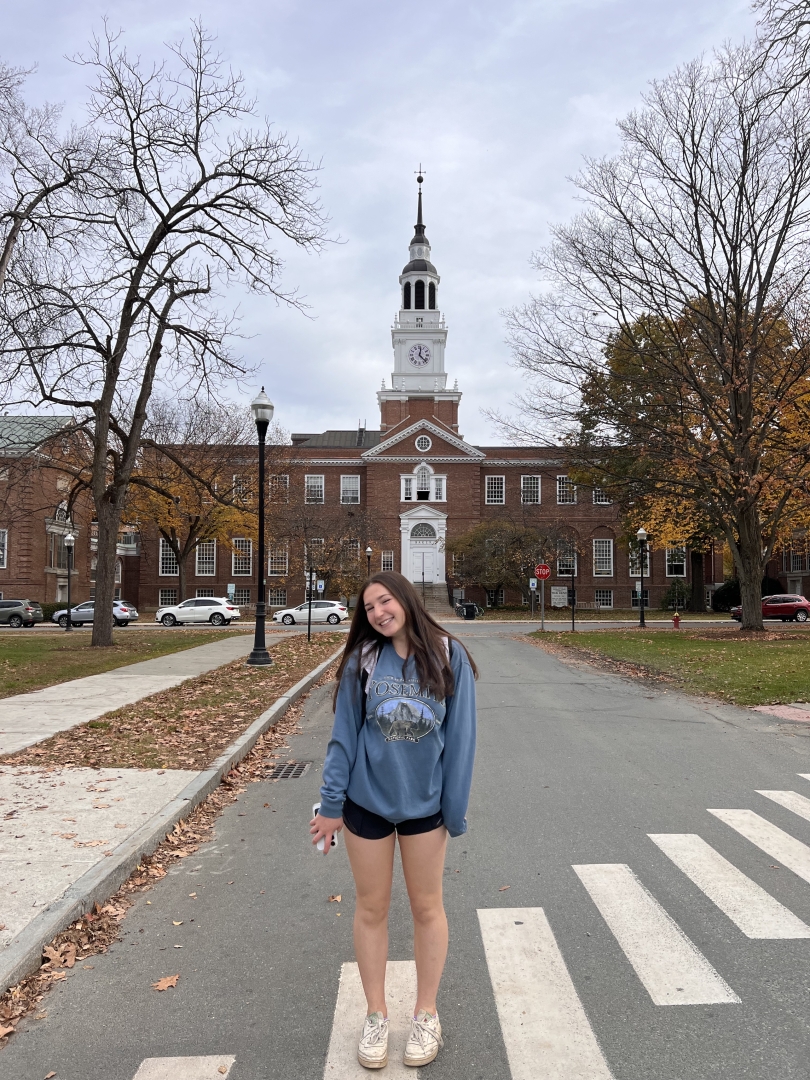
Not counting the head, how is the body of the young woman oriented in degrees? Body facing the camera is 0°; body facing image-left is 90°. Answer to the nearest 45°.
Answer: approximately 0°

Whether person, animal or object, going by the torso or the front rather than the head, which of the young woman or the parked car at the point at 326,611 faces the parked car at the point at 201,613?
the parked car at the point at 326,611

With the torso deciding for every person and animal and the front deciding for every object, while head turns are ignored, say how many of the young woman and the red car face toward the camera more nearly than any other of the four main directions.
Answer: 1

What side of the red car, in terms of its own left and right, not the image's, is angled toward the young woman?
left

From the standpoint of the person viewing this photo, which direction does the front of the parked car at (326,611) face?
facing to the left of the viewer

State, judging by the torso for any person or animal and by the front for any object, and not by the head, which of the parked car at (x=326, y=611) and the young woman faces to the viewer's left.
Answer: the parked car

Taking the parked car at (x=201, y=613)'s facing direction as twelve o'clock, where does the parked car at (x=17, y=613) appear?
the parked car at (x=17, y=613) is roughly at 1 o'clock from the parked car at (x=201, y=613).

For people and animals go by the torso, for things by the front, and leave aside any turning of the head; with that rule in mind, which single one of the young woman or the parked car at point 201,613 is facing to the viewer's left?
the parked car

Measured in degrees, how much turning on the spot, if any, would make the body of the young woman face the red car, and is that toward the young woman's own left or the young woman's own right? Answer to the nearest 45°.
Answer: approximately 135° to the young woman's own left

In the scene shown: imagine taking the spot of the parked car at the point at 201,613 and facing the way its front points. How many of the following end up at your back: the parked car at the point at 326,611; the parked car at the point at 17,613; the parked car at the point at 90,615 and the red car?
2

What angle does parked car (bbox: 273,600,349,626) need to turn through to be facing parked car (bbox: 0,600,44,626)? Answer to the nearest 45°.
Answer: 0° — it already faces it

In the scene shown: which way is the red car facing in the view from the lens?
facing to the left of the viewer

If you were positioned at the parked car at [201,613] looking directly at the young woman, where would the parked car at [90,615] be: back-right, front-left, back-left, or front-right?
back-right
